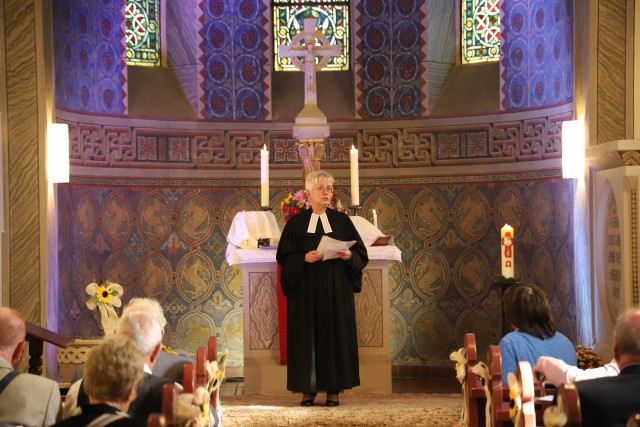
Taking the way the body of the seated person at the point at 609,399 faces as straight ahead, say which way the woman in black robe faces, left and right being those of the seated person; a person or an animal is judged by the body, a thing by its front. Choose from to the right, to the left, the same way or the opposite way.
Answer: the opposite way

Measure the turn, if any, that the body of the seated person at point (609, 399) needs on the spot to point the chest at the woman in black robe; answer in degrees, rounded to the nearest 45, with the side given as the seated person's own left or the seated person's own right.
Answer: approximately 45° to the seated person's own left

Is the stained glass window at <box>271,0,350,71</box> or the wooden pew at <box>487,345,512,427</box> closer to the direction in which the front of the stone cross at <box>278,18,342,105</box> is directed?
the wooden pew

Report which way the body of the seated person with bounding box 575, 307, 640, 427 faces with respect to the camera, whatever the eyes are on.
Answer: away from the camera

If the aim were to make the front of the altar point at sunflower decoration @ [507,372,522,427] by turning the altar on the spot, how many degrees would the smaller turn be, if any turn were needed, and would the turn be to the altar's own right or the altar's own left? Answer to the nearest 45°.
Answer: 0° — it already faces it

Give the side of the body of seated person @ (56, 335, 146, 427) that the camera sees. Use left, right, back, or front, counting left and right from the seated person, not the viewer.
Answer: back

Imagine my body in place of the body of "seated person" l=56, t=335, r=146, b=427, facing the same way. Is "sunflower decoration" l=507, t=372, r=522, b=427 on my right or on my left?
on my right

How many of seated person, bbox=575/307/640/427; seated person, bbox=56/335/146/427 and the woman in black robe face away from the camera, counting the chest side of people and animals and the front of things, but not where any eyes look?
2
